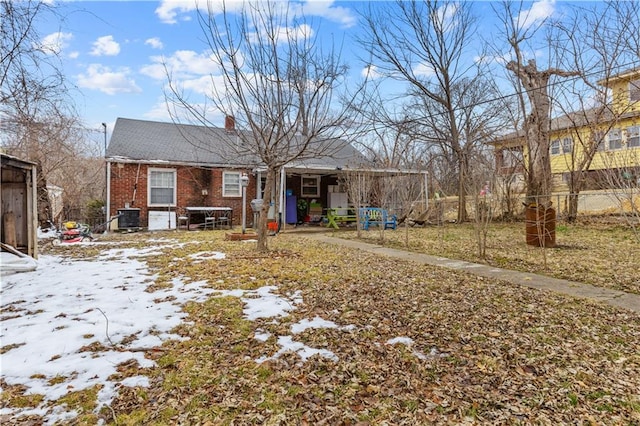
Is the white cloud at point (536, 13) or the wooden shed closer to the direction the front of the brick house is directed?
the wooden shed
